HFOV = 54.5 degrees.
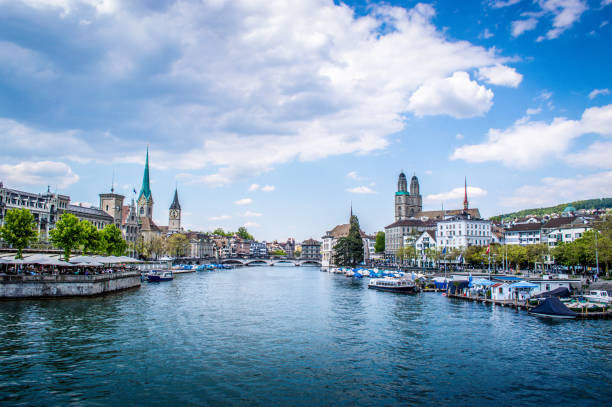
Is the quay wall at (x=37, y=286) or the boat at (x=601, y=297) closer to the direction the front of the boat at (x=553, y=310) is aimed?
the quay wall

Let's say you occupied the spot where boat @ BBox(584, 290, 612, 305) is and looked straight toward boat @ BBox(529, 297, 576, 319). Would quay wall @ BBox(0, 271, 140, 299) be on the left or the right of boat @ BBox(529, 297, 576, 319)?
right

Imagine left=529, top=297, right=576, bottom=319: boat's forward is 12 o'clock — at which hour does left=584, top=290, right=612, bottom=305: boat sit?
left=584, top=290, right=612, bottom=305: boat is roughly at 4 o'clock from left=529, top=297, right=576, bottom=319: boat.

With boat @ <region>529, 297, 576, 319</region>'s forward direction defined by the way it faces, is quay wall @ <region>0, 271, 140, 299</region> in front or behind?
in front

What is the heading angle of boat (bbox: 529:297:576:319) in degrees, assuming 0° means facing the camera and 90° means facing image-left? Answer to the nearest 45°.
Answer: approximately 90°
